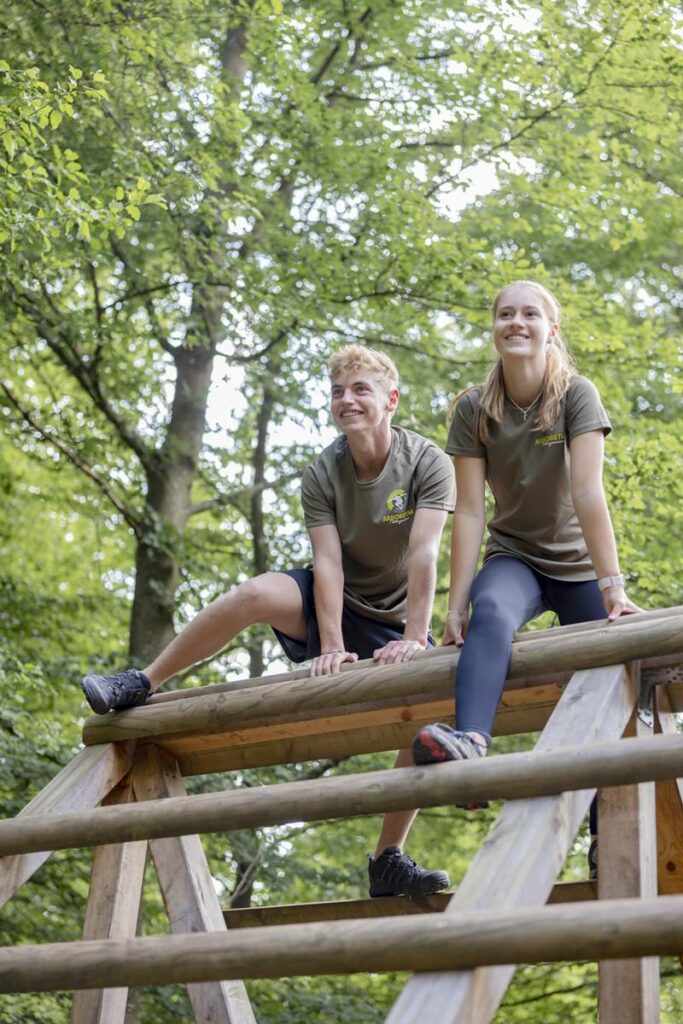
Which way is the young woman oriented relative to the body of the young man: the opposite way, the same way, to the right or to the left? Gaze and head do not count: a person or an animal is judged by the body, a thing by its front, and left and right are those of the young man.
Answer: the same way

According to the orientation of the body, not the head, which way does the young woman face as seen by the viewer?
toward the camera

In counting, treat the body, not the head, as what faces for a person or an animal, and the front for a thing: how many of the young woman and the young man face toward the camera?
2
